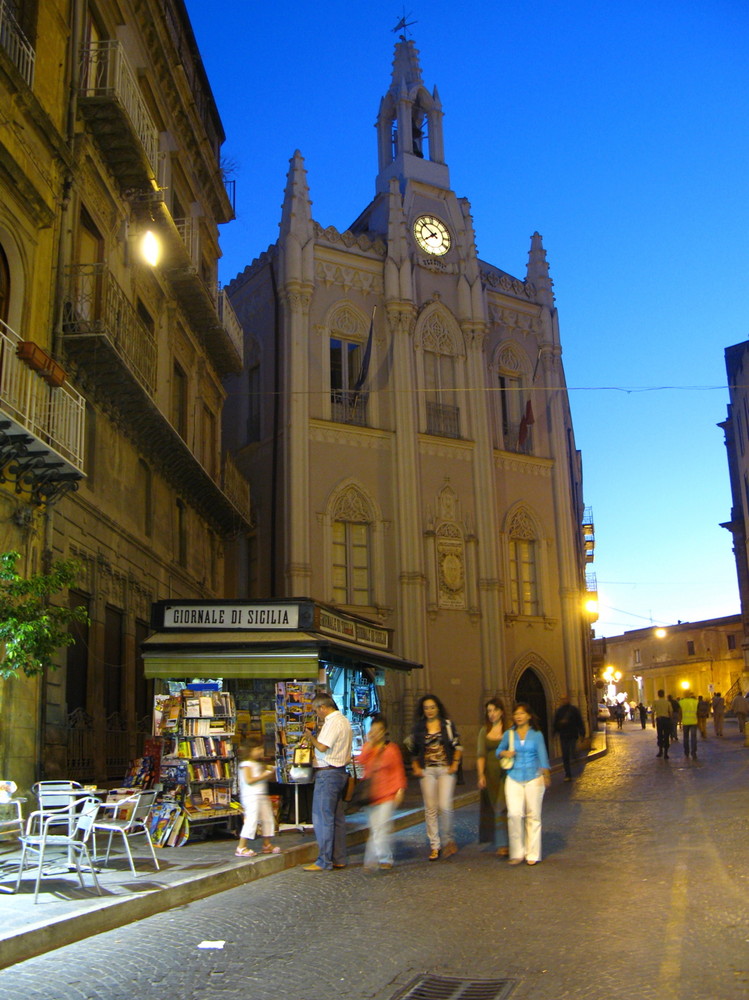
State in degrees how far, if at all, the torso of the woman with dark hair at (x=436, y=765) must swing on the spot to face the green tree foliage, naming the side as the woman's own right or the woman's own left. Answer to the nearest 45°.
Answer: approximately 90° to the woman's own right

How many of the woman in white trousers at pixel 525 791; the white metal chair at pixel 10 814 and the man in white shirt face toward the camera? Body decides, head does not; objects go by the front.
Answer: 1

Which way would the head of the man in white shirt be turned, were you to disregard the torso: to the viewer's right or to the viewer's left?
to the viewer's left

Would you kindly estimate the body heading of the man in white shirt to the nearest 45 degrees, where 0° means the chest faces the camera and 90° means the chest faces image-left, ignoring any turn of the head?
approximately 90°

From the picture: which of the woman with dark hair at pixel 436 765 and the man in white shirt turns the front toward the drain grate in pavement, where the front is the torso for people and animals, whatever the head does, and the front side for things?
the woman with dark hair

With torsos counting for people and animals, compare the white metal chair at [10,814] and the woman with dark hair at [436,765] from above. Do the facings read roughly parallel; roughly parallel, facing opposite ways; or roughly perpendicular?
roughly perpendicular

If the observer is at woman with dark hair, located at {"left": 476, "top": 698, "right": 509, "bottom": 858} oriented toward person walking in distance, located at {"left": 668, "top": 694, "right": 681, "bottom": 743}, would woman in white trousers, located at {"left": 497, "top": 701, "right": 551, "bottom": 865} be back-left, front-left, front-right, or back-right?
back-right

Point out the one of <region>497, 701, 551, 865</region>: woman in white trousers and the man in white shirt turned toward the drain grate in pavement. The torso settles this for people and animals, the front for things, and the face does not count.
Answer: the woman in white trousers

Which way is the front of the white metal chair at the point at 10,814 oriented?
to the viewer's right
